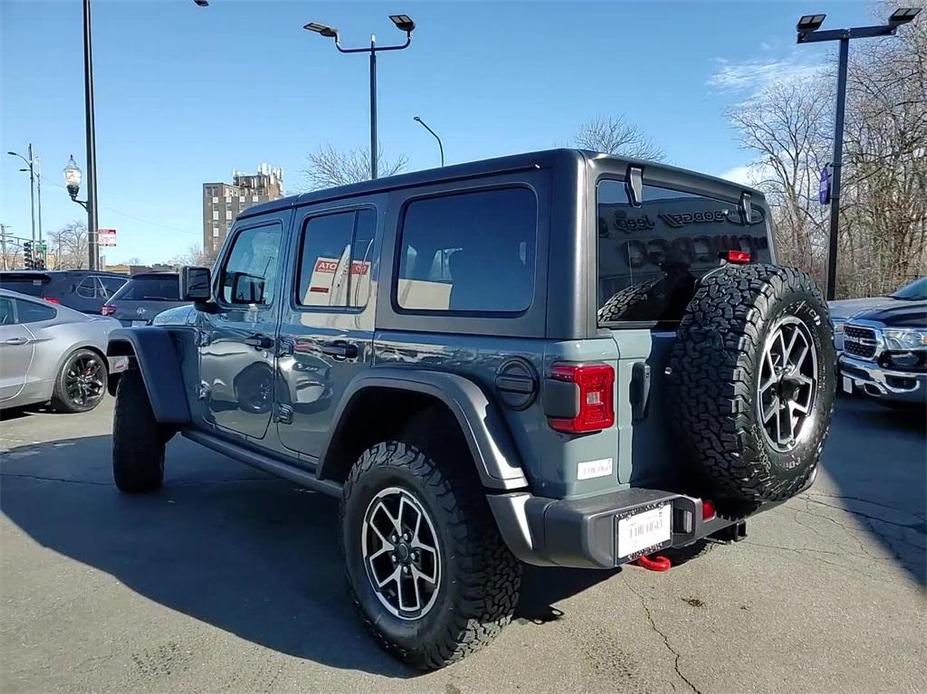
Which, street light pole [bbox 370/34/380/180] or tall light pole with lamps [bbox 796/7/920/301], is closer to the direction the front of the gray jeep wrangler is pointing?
the street light pole

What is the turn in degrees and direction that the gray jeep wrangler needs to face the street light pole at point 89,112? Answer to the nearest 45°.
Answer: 0° — it already faces it

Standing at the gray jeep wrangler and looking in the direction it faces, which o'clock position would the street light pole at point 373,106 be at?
The street light pole is roughly at 1 o'clock from the gray jeep wrangler.

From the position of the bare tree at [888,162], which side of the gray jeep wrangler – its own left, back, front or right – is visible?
right

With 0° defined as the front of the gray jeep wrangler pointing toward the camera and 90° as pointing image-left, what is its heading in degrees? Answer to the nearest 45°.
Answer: approximately 135°

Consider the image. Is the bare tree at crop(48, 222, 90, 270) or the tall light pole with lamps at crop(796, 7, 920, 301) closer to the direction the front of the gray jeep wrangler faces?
the bare tree

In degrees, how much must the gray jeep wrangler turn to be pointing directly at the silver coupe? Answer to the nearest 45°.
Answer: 0° — it already faces it

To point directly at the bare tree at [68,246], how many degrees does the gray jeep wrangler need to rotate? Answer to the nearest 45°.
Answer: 0° — it already faces it

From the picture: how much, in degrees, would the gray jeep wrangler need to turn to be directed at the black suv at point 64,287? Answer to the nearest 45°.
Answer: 0° — it already faces it
